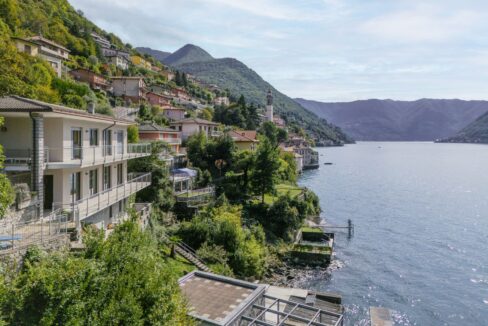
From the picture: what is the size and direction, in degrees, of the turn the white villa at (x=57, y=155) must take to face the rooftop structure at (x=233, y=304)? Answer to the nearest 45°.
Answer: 0° — it already faces it

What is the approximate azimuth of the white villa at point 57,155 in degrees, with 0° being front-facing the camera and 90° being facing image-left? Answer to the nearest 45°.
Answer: approximately 315°
